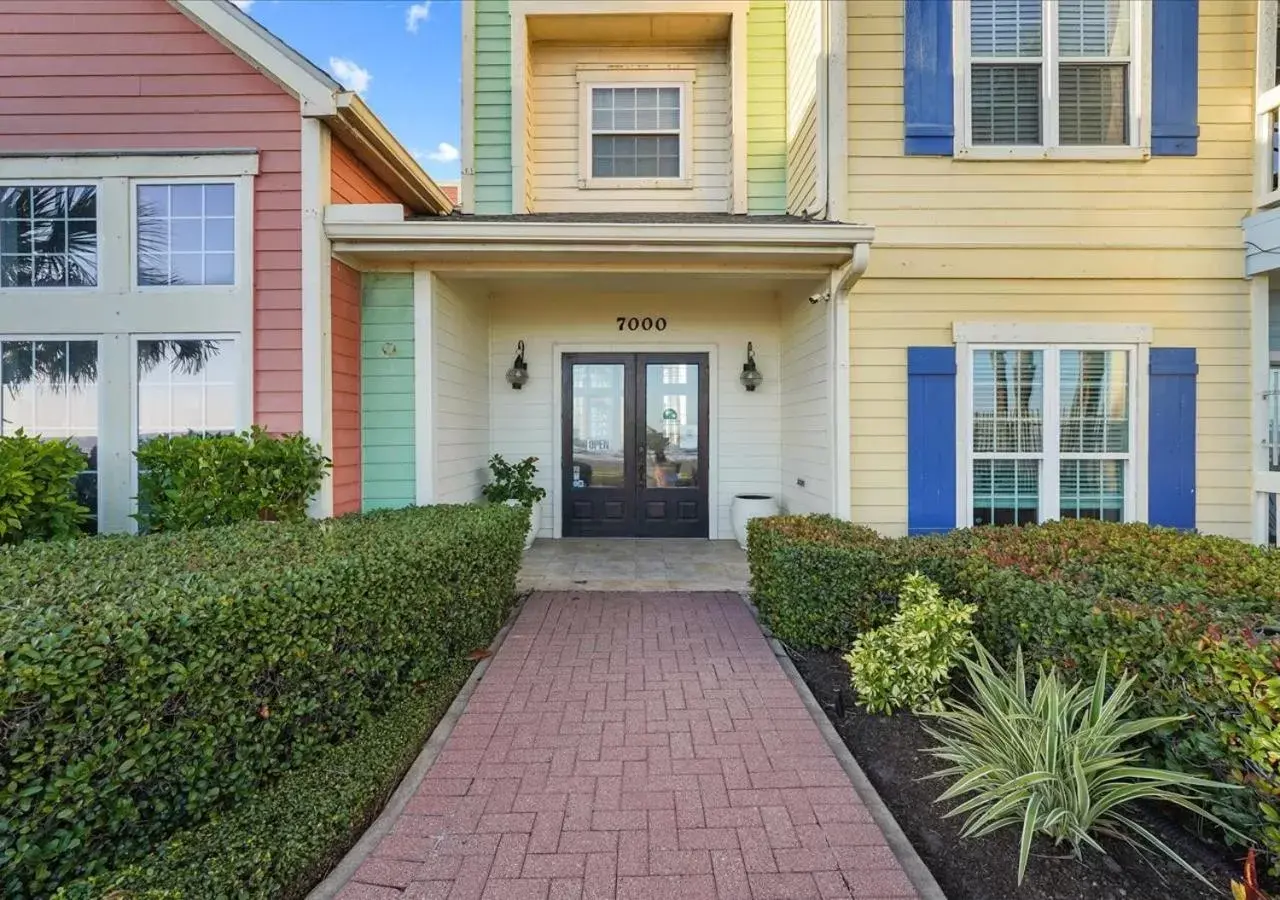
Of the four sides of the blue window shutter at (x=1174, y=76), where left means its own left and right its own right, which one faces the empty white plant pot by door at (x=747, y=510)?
right

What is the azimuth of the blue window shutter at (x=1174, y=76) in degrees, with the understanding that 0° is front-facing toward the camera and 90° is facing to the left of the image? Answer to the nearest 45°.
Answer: approximately 0°

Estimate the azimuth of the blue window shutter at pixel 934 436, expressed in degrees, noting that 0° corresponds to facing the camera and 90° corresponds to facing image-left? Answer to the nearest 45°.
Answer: approximately 0°

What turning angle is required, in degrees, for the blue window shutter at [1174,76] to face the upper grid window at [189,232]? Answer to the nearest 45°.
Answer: approximately 45° to its right

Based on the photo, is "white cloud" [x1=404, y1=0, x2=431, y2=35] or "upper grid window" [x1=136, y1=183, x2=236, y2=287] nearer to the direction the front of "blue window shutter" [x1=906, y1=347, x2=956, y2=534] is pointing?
the upper grid window

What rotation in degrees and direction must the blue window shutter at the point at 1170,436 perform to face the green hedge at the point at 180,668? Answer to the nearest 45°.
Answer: approximately 45° to its right
